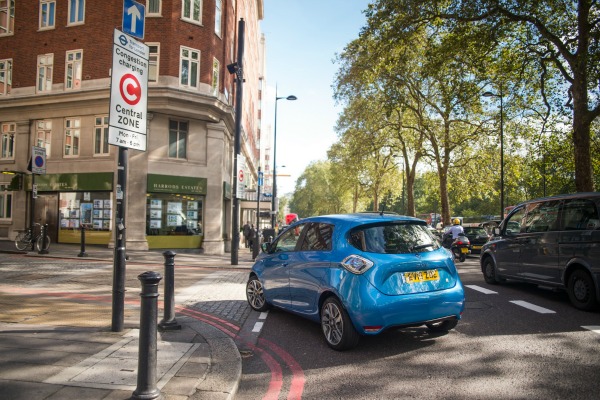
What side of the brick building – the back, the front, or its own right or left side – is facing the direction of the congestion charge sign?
front

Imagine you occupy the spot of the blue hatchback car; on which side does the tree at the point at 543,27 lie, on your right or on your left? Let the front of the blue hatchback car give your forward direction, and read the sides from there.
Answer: on your right

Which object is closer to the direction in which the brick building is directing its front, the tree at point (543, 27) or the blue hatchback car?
the blue hatchback car

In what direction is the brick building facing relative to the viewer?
toward the camera

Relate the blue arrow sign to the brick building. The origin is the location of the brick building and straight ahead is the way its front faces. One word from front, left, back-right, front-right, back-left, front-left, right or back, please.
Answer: front
